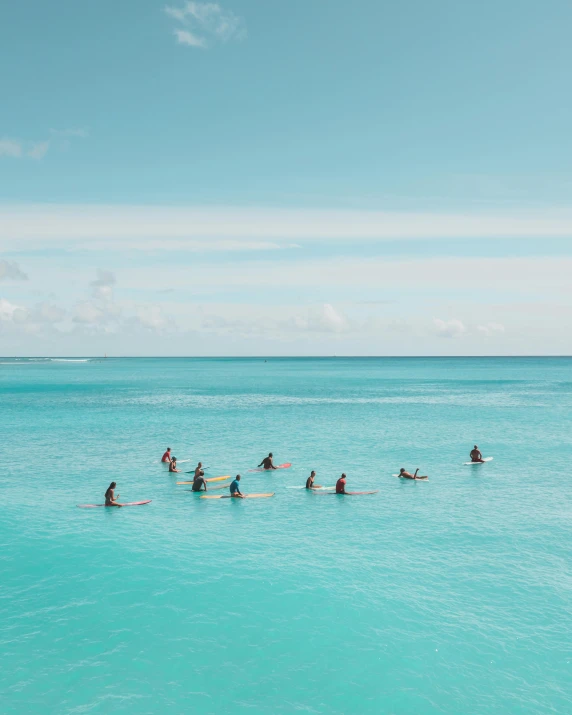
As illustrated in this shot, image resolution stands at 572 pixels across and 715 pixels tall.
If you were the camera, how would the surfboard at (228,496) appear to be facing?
facing to the right of the viewer

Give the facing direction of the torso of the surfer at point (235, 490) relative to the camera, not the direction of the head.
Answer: to the viewer's right

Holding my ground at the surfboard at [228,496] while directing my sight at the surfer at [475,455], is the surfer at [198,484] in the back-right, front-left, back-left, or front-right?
back-left

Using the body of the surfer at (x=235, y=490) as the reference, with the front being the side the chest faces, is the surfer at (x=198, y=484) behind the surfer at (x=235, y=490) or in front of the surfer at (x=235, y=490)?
behind

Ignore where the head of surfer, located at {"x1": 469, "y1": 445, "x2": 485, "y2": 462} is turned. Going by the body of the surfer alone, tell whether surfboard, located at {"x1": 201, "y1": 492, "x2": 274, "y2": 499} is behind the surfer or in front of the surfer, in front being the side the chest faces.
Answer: behind

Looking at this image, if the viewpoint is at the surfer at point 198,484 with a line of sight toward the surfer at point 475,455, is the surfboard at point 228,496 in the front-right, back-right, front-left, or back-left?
front-right

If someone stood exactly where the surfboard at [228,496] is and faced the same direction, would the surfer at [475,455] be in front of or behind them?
in front

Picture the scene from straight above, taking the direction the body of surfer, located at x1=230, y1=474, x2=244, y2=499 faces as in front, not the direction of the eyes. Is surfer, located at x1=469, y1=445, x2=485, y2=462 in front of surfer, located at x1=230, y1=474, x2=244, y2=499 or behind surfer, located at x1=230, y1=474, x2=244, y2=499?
in front
